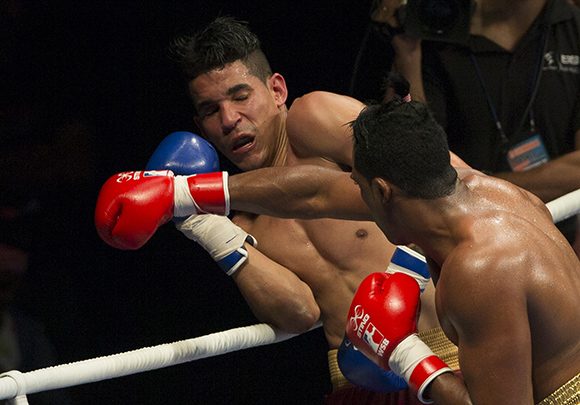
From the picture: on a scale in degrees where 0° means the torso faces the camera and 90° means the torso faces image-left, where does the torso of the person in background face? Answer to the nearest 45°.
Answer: approximately 0°

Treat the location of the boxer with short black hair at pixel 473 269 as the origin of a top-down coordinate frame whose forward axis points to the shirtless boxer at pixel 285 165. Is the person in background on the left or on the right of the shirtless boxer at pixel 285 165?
right

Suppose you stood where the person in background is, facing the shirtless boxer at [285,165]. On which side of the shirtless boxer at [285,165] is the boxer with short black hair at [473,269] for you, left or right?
left

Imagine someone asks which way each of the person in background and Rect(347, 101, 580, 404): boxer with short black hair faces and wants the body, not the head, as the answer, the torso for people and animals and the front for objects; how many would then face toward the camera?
1

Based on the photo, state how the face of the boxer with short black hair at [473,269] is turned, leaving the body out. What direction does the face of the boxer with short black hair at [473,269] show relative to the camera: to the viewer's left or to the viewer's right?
to the viewer's left

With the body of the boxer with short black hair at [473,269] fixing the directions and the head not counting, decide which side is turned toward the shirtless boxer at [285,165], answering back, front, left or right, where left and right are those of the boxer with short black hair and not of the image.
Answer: front

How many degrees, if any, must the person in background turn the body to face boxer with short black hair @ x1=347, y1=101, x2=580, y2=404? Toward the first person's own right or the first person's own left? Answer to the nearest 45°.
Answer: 0° — they already face them

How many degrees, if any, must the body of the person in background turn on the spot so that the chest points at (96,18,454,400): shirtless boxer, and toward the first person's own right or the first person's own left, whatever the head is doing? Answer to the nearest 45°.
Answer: approximately 45° to the first person's own right

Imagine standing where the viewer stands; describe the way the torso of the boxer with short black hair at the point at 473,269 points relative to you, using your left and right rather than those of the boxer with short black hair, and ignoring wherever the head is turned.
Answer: facing away from the viewer and to the left of the viewer
